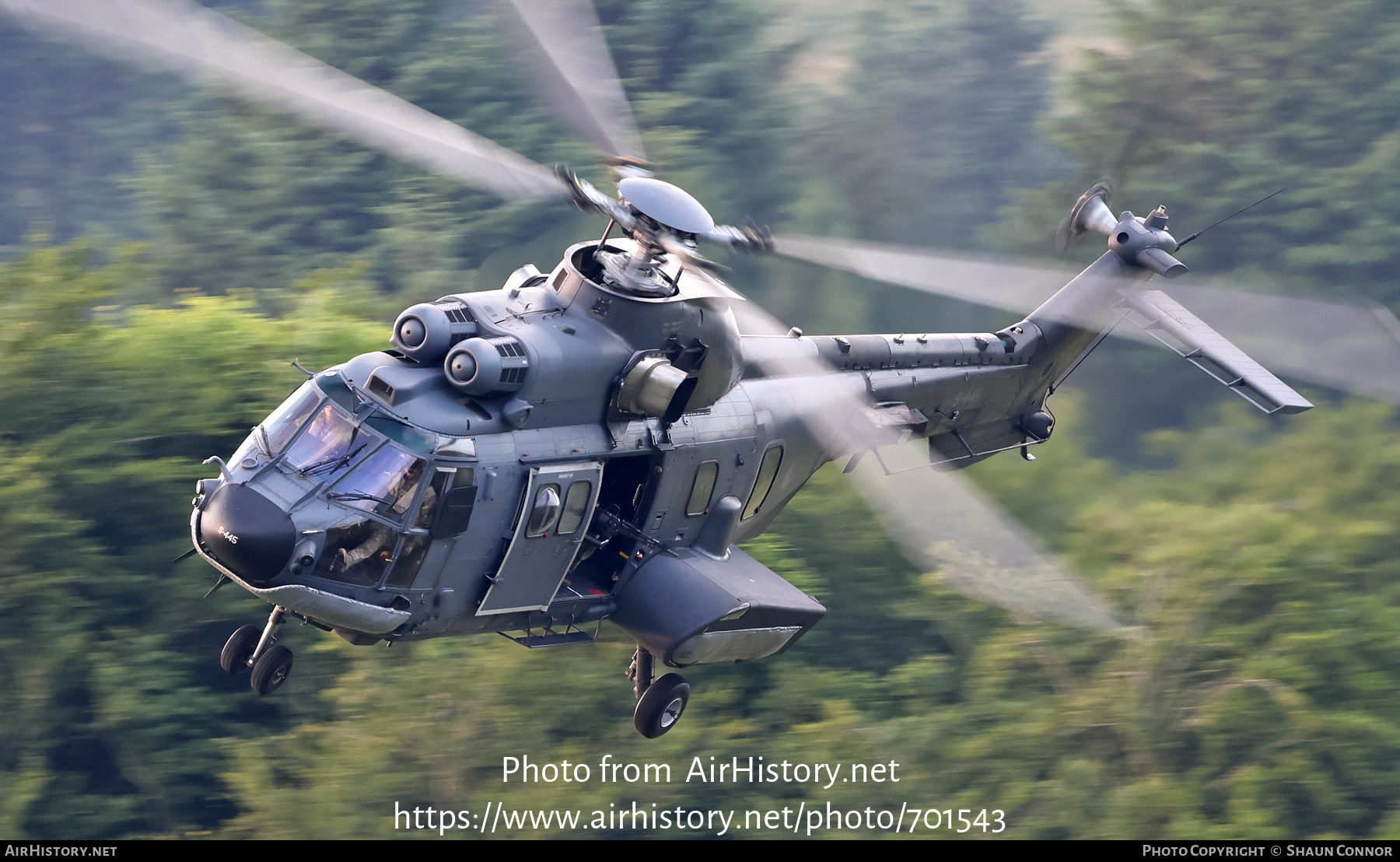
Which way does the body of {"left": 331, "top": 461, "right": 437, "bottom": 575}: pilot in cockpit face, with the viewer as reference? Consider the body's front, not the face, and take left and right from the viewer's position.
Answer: facing the viewer and to the left of the viewer
